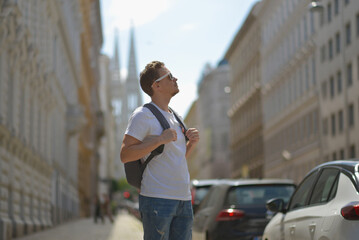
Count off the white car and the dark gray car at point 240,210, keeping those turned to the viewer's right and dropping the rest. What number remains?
0

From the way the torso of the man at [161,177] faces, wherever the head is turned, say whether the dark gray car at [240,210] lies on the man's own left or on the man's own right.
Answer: on the man's own left

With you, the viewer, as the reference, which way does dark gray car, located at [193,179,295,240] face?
facing away from the viewer and to the left of the viewer

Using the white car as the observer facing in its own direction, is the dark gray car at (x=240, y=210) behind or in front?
in front

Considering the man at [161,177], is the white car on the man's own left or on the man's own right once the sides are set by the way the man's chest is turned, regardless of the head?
on the man's own left

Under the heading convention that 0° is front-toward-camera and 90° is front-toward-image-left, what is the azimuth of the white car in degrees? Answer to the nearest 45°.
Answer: approximately 135°

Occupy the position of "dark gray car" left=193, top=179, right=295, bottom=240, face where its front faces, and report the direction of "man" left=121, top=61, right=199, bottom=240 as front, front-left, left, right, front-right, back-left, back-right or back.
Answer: back-left

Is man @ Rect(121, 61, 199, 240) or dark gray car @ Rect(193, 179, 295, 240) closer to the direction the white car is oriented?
the dark gray car

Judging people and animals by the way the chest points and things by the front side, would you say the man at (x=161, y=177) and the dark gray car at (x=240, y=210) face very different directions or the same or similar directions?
very different directions

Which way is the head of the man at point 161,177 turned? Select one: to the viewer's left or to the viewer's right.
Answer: to the viewer's right
